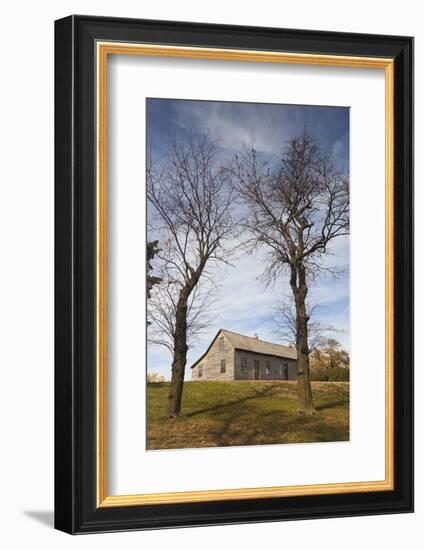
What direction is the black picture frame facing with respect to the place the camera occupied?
facing the viewer and to the right of the viewer
